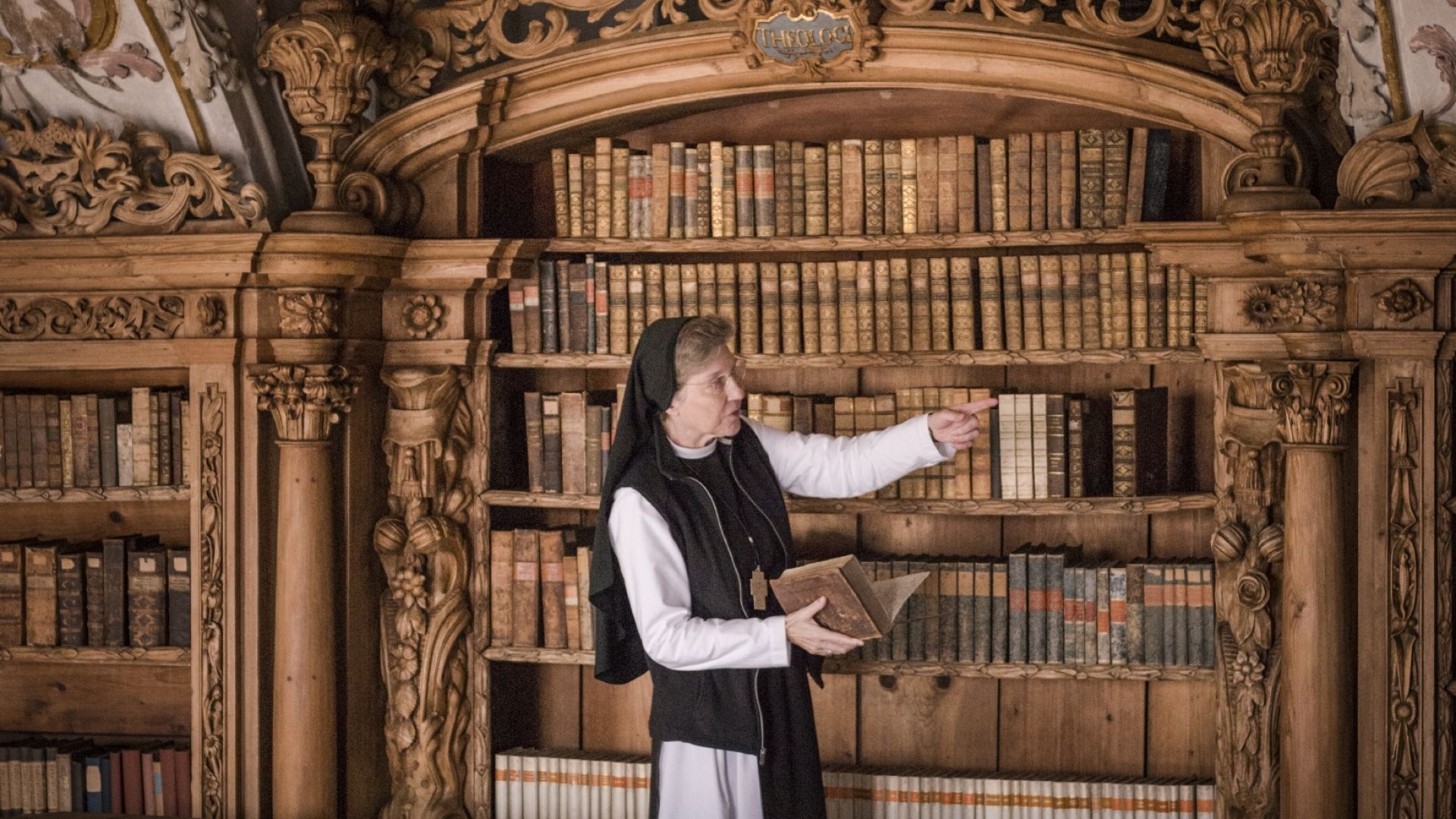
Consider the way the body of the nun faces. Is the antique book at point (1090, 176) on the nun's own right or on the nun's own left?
on the nun's own left

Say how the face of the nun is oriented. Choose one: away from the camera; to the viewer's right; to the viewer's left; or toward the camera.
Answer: to the viewer's right

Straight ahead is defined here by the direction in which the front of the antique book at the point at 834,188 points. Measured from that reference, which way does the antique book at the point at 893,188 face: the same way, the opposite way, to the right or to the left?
the same way

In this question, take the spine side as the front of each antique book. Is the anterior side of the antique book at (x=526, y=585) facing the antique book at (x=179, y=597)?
no
